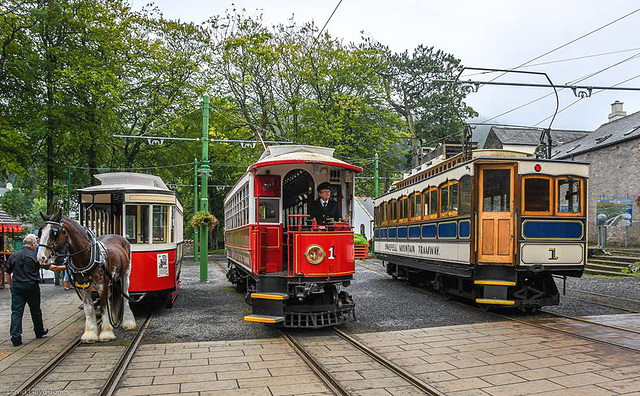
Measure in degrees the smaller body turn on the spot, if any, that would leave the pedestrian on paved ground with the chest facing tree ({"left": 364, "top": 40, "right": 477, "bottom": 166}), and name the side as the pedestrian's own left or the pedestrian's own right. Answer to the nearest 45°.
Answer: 0° — they already face it

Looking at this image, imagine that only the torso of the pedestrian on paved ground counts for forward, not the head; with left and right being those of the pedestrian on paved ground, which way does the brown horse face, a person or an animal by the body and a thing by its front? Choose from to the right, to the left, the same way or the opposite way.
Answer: the opposite way

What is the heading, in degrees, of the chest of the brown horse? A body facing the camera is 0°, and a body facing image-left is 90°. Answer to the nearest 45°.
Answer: approximately 45°

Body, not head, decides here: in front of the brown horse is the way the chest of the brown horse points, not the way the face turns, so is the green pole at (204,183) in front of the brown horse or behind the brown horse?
behind

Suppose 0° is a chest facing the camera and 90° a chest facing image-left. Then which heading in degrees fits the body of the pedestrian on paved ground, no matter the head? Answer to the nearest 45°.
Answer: approximately 225°
